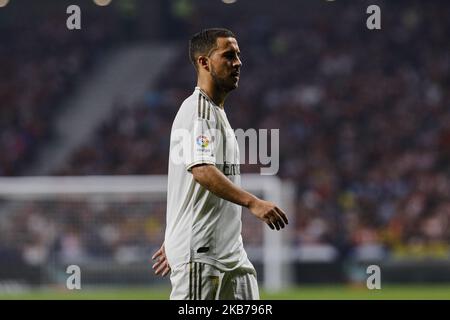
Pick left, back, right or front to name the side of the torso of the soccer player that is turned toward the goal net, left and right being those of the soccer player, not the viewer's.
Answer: left

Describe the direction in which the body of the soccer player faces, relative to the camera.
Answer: to the viewer's right

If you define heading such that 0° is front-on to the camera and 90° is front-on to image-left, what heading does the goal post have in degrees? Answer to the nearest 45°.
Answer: approximately 0°

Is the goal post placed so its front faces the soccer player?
yes

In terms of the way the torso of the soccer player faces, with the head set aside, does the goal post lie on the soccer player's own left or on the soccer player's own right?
on the soccer player's own left

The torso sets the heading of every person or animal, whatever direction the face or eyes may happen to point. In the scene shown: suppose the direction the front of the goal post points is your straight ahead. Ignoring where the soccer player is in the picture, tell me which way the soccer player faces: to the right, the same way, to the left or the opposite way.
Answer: to the left

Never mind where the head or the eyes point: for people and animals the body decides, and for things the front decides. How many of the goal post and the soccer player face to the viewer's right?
1
